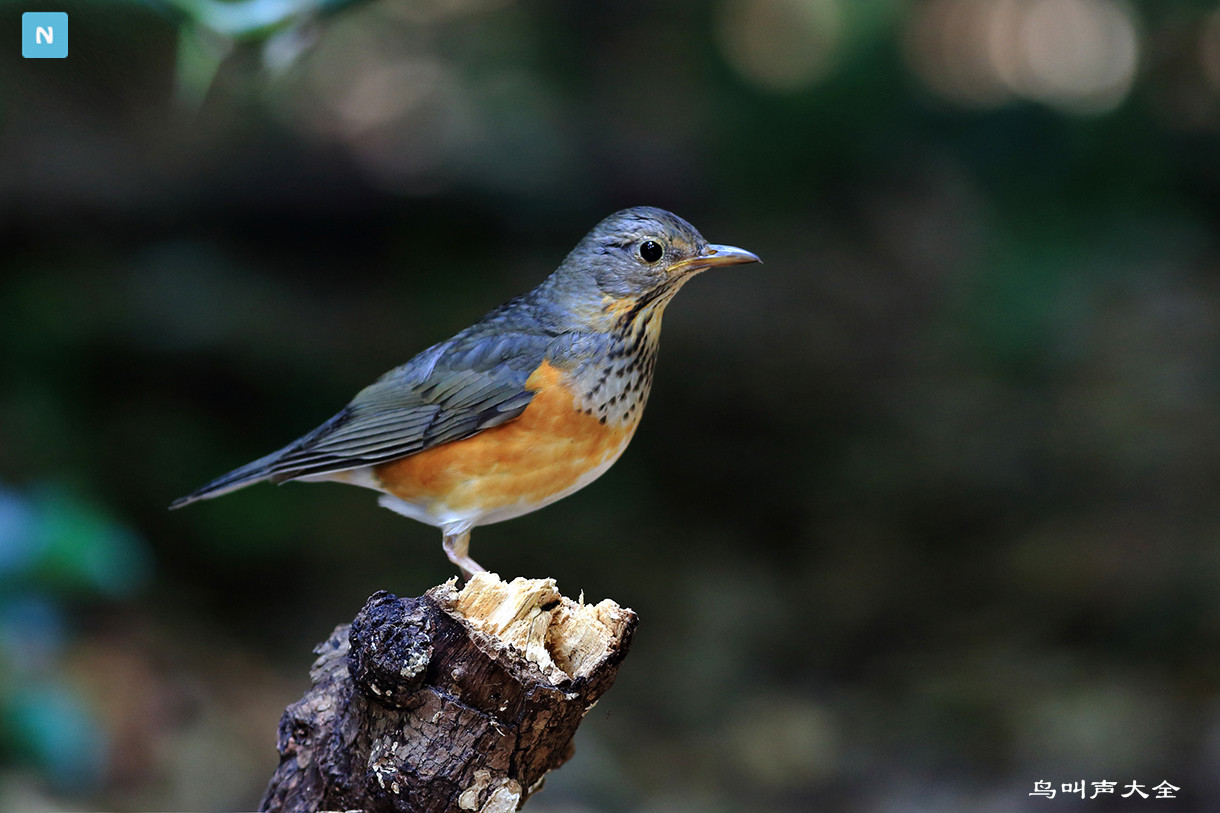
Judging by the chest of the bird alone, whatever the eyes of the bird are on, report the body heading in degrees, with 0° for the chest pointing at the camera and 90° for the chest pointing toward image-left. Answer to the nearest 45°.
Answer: approximately 270°
